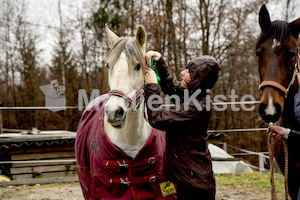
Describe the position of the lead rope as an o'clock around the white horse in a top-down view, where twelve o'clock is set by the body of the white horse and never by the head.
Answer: The lead rope is roughly at 9 o'clock from the white horse.

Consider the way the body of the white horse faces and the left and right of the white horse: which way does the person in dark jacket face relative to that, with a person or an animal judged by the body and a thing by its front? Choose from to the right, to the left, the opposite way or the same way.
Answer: to the right

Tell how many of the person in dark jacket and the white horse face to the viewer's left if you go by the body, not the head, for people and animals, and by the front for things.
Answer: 1

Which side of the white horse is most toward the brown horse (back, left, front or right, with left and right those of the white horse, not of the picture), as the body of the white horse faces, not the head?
left

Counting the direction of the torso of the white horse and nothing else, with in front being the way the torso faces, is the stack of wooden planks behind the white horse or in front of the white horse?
behind

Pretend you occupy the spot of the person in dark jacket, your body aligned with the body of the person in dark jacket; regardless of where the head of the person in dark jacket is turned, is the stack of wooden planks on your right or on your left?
on your right

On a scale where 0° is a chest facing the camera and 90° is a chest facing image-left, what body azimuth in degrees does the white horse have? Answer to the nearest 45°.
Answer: approximately 0°

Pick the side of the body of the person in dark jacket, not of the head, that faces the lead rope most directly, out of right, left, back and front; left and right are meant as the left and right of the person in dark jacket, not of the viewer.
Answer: back

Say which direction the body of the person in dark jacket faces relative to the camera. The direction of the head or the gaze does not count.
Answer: to the viewer's left

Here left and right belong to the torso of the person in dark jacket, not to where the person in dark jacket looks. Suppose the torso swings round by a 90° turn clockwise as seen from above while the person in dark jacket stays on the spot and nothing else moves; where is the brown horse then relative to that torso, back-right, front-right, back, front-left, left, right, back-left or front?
right

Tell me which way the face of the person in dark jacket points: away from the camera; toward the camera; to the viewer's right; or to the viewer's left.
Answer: to the viewer's left
